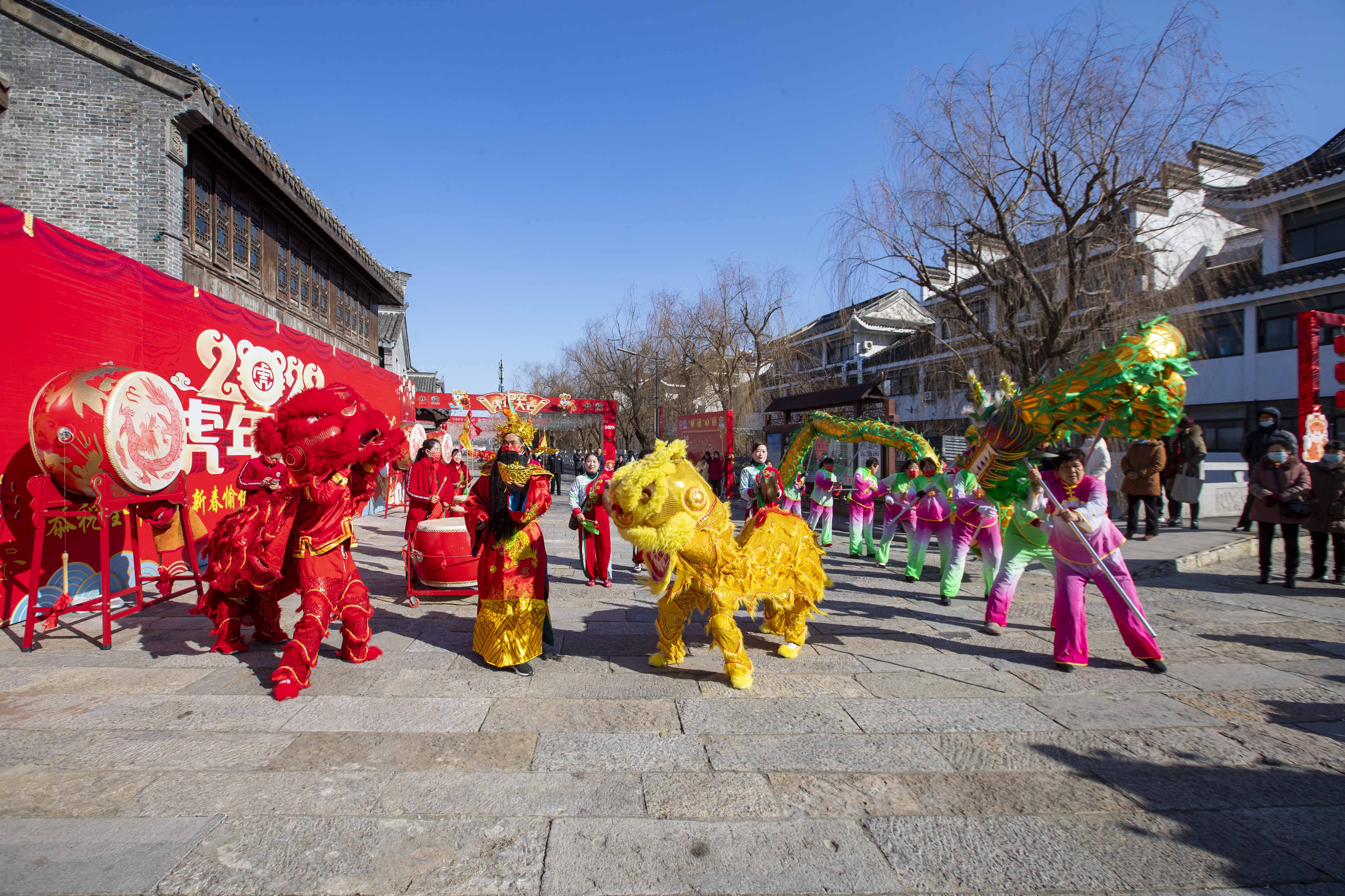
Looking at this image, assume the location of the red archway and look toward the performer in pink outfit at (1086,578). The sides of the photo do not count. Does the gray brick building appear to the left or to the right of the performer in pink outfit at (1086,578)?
right

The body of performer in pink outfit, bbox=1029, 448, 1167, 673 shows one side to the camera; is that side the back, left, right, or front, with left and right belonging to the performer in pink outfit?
front

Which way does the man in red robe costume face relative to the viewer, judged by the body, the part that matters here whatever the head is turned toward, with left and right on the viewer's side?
facing the viewer

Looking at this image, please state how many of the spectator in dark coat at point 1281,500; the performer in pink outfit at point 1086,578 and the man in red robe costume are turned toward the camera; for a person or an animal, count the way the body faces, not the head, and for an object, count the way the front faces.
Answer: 3

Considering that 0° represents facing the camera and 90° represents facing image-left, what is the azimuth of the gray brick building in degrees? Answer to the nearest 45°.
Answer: approximately 315°

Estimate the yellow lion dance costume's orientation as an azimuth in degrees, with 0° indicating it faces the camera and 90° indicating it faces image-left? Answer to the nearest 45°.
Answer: approximately 45°

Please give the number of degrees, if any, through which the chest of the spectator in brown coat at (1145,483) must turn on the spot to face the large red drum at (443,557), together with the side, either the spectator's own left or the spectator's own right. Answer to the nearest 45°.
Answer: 0° — they already face it

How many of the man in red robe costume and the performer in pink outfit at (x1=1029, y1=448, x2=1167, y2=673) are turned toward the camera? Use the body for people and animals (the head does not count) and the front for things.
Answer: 2

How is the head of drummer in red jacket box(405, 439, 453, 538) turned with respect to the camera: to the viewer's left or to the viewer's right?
to the viewer's right

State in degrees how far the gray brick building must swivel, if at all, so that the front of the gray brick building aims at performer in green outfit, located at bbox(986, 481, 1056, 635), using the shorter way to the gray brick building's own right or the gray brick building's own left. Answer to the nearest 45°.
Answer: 0° — it already faces them

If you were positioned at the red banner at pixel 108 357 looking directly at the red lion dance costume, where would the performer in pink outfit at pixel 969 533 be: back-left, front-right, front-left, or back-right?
front-left
